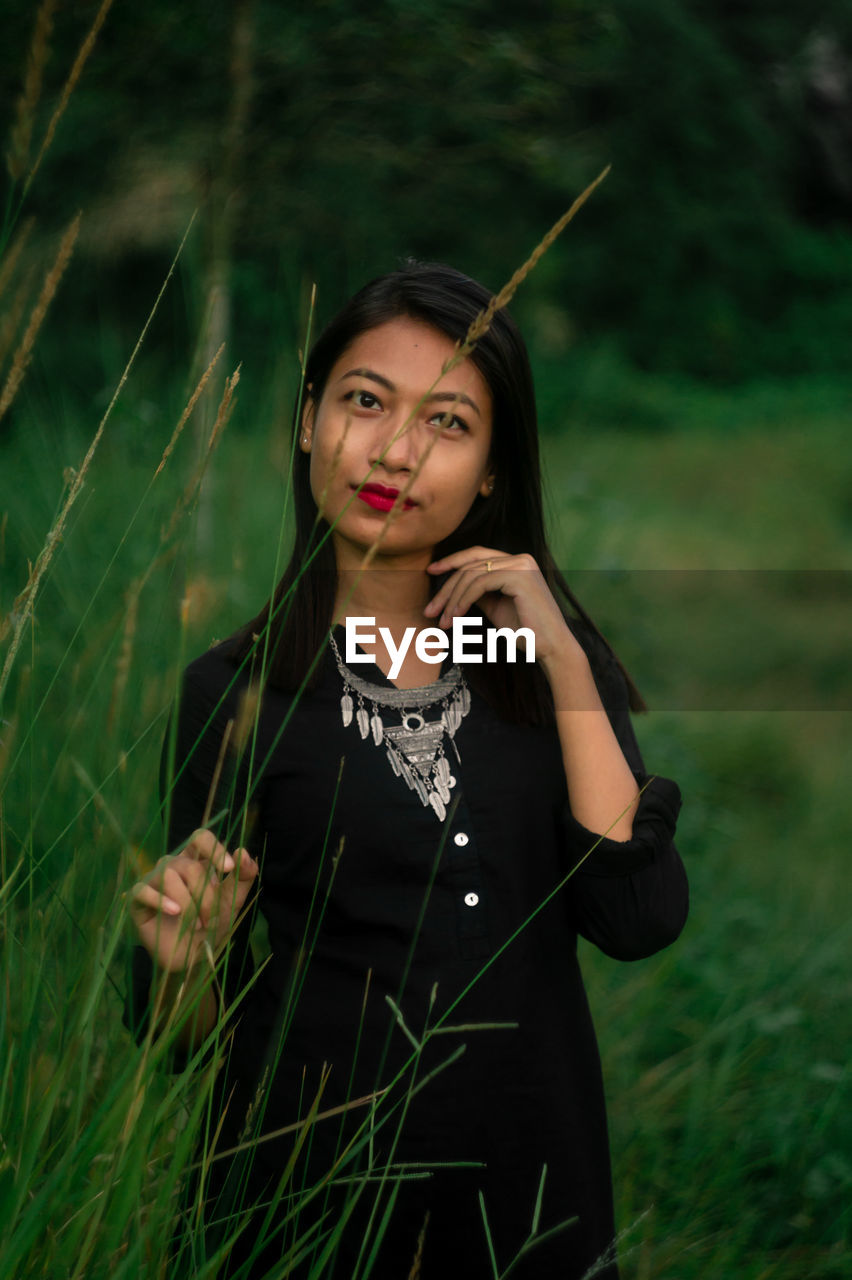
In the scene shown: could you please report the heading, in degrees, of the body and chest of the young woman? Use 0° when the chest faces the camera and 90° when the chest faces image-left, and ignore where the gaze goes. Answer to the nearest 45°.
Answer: approximately 0°
